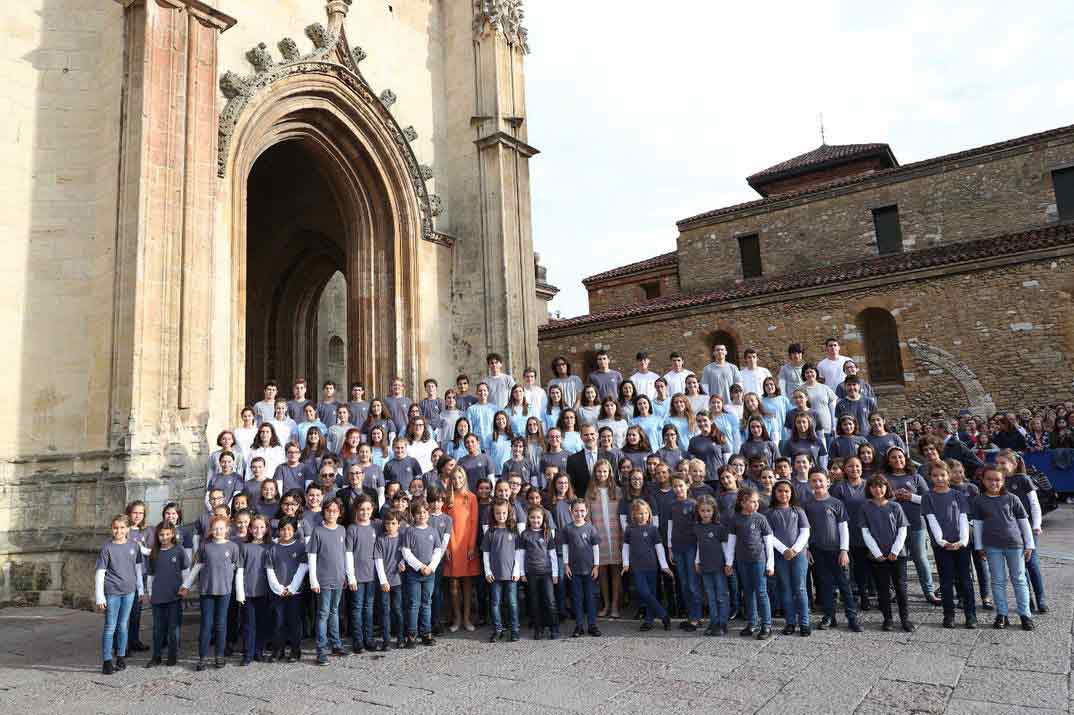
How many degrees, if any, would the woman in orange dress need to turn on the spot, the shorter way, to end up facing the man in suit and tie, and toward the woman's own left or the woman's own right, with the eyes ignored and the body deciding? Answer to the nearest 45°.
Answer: approximately 135° to the woman's own left

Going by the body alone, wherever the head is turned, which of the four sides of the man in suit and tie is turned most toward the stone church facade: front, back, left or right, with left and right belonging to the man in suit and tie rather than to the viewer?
right

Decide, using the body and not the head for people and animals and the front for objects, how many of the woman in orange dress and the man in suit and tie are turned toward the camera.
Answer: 2

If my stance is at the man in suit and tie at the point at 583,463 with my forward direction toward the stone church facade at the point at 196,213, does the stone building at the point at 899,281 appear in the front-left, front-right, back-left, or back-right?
back-right

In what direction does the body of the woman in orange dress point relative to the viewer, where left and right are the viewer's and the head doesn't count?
facing the viewer

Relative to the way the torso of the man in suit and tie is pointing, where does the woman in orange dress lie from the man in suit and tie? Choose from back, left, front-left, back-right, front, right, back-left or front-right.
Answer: front-right

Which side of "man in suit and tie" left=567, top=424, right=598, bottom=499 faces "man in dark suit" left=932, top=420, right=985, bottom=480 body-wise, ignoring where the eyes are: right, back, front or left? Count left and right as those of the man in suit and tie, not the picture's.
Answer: left

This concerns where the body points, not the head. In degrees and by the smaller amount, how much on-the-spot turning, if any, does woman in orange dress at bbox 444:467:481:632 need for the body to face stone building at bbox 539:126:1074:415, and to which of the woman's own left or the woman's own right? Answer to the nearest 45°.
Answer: approximately 135° to the woman's own left
